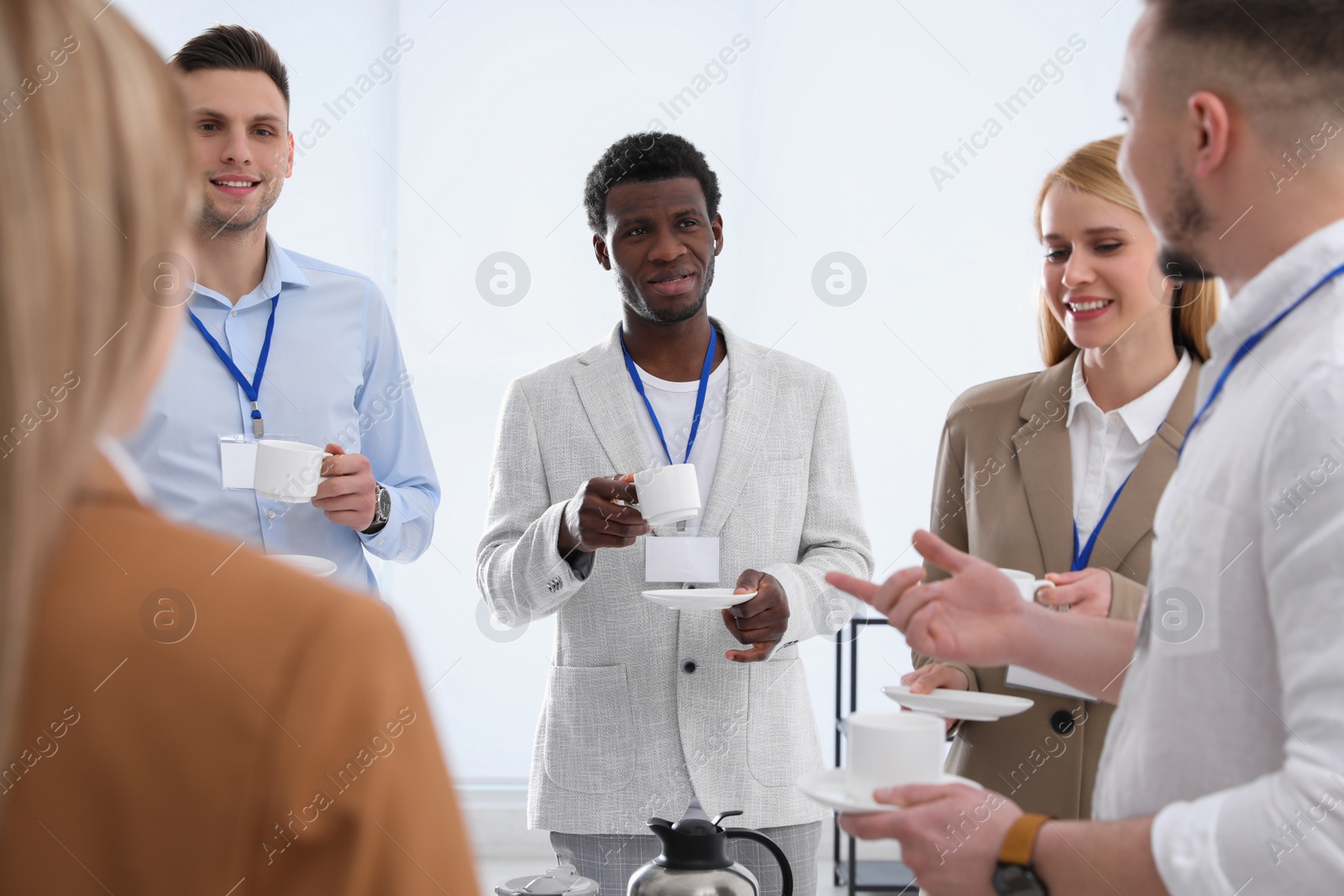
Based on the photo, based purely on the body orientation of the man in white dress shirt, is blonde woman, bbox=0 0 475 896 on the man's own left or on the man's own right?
on the man's own left

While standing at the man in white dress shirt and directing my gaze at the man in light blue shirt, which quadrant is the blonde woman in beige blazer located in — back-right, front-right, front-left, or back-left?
front-right

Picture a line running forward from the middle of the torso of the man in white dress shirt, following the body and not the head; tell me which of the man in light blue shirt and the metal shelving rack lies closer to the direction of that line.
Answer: the man in light blue shirt

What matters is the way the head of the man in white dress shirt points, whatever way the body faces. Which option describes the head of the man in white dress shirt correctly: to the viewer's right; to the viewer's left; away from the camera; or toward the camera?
to the viewer's left

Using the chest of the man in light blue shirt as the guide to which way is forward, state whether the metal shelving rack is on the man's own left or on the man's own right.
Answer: on the man's own left

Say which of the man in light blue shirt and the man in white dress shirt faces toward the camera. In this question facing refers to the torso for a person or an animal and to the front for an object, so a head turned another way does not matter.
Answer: the man in light blue shirt

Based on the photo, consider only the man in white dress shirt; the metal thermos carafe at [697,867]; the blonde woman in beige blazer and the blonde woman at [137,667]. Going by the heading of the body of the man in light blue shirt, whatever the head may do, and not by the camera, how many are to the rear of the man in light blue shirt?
0

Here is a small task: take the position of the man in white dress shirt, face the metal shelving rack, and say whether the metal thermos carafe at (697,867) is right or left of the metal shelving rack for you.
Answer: left

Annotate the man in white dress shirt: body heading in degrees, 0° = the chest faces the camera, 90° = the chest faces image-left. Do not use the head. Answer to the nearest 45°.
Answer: approximately 90°

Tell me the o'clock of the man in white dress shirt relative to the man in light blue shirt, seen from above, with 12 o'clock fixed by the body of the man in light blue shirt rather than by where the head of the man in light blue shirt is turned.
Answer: The man in white dress shirt is roughly at 11 o'clock from the man in light blue shirt.

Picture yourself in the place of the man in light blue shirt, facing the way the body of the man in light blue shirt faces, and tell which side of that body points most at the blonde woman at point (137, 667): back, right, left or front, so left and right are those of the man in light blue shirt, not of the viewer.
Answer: front

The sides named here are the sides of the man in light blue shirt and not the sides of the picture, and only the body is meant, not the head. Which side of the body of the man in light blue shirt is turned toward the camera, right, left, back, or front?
front

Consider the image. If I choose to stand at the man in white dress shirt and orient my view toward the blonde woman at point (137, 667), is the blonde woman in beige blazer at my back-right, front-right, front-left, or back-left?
back-right

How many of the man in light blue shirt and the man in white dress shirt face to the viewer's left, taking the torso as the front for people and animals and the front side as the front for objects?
1

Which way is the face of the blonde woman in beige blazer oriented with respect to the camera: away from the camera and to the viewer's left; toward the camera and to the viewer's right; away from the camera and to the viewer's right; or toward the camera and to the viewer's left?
toward the camera and to the viewer's left
